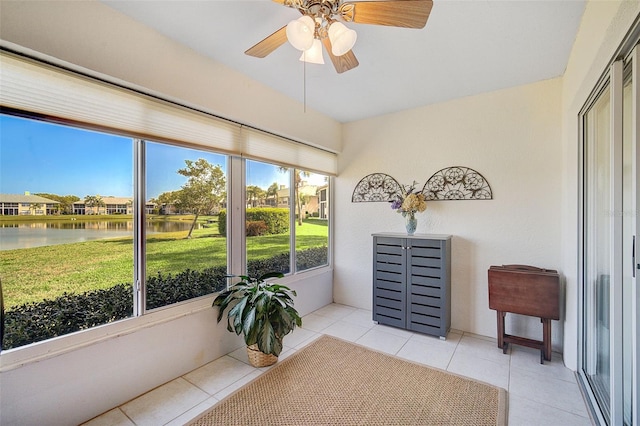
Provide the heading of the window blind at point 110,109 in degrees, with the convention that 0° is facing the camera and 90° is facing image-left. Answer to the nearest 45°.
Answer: approximately 315°

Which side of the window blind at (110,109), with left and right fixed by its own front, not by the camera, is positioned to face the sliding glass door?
front

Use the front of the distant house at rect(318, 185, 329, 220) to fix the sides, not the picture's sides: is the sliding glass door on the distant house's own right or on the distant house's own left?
on the distant house's own left

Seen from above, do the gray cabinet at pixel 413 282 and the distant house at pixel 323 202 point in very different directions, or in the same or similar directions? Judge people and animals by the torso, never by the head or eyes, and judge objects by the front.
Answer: same or similar directions

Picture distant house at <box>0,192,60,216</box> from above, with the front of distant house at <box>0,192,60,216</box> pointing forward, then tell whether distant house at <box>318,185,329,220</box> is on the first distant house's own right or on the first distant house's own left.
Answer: on the first distant house's own left

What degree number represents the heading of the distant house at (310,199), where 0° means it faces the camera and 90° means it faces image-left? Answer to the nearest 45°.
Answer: approximately 45°

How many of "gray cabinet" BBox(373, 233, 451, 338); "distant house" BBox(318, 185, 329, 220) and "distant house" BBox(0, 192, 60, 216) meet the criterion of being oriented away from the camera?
0

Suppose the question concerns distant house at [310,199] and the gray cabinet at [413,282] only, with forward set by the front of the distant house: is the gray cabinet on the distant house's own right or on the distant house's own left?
on the distant house's own left

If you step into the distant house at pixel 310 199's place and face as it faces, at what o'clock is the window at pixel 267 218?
The window is roughly at 12 o'clock from the distant house.

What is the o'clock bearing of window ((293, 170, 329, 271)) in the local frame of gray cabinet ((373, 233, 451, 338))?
The window is roughly at 2 o'clock from the gray cabinet.

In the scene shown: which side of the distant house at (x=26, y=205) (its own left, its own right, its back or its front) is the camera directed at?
front

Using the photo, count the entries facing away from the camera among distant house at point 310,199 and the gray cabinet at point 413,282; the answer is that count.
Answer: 0
